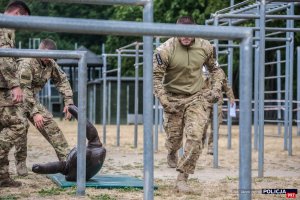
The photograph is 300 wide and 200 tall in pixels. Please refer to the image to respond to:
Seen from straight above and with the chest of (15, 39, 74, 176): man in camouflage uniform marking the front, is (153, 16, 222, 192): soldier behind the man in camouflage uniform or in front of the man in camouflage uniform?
in front

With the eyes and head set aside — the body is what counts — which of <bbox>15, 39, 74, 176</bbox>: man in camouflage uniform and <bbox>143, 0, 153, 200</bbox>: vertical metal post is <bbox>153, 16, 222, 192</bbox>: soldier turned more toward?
the vertical metal post

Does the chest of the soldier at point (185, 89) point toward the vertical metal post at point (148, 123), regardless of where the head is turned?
yes

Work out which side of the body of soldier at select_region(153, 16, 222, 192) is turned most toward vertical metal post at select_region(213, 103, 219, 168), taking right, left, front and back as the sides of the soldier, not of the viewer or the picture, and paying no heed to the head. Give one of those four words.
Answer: back

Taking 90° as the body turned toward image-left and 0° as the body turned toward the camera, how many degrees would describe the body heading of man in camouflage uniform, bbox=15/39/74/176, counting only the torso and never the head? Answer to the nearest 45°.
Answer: approximately 315°

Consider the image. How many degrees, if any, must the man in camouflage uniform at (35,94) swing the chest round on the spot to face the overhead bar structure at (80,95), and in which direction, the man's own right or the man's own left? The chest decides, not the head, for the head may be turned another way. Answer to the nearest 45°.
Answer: approximately 45° to the man's own right

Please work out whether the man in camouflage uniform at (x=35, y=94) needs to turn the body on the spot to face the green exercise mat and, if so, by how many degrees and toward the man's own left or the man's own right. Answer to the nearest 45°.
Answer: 0° — they already face it

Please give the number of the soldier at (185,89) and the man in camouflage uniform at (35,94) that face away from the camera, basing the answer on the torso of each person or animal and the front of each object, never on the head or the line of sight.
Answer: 0
